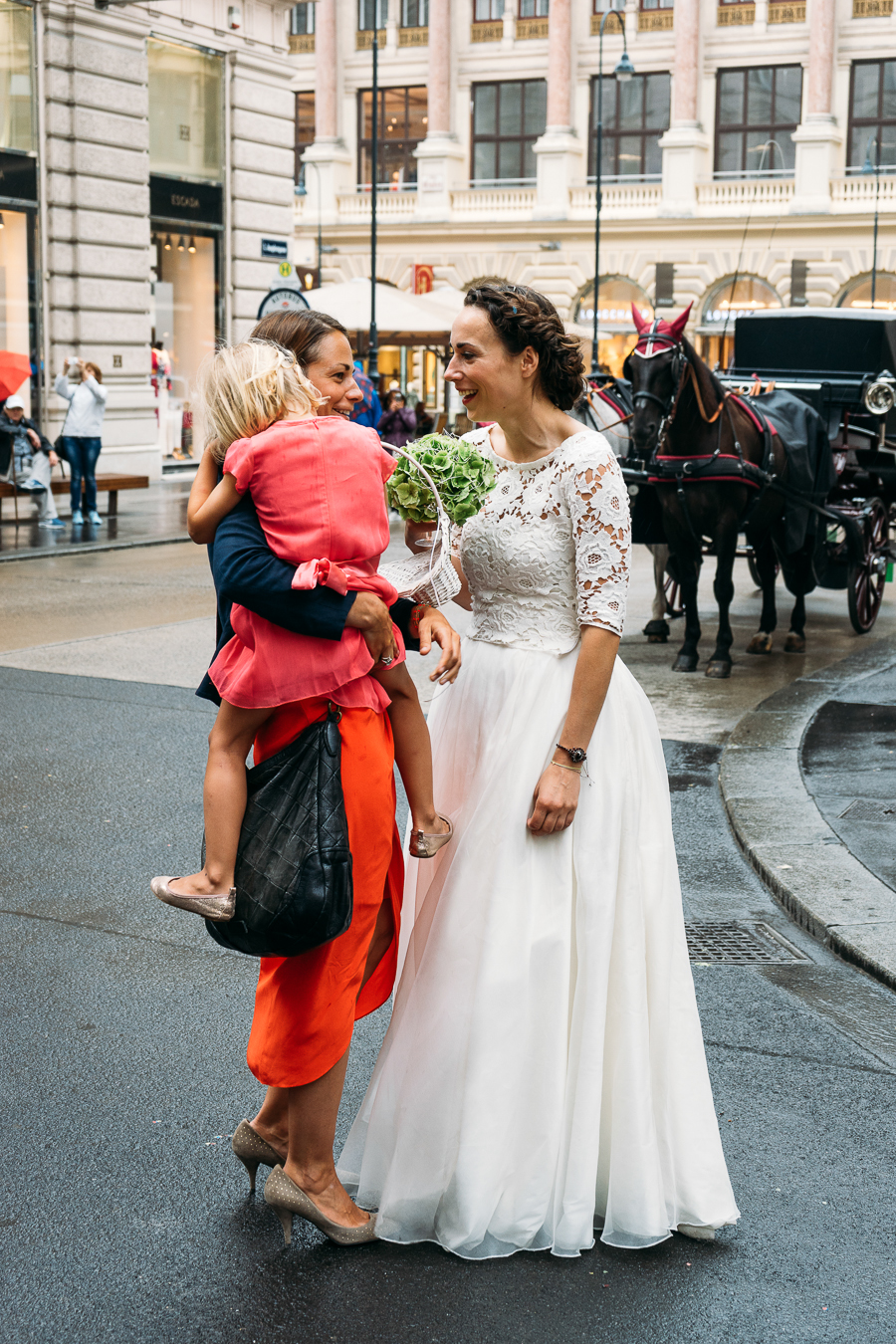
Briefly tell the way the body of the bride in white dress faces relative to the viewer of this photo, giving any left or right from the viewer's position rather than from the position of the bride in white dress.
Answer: facing the viewer and to the left of the viewer

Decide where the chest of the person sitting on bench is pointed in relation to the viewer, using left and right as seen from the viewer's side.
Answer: facing the viewer and to the right of the viewer

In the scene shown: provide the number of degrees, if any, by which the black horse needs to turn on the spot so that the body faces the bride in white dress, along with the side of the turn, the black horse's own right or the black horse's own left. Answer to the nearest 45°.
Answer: approximately 45° to the black horse's own left

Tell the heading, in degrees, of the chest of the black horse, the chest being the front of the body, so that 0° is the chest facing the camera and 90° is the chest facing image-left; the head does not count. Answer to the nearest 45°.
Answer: approximately 45°

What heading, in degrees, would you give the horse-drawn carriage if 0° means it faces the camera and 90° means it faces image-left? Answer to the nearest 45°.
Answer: approximately 45°

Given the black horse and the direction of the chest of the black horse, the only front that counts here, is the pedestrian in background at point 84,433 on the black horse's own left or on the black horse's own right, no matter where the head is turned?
on the black horse's own right

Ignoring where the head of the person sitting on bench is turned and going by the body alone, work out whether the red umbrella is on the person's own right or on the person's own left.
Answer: on the person's own right

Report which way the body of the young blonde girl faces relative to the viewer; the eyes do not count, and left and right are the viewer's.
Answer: facing away from the viewer

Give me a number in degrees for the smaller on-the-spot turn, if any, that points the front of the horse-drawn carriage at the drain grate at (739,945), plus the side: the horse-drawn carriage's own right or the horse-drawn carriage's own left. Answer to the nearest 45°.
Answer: approximately 45° to the horse-drawn carriage's own left

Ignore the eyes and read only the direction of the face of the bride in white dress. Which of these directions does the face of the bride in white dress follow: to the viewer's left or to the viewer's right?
to the viewer's left

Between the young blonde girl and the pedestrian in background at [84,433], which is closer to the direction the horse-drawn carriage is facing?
the young blonde girl

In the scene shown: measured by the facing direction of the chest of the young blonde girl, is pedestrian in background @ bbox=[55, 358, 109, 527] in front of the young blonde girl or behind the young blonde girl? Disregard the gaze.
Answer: in front

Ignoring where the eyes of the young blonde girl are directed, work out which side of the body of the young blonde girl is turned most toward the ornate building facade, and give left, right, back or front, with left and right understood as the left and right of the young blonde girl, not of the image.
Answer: front

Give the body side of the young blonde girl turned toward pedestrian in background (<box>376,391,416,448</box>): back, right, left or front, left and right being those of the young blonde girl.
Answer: front

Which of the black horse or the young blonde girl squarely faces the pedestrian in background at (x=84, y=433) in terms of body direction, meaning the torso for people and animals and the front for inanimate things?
the young blonde girl
